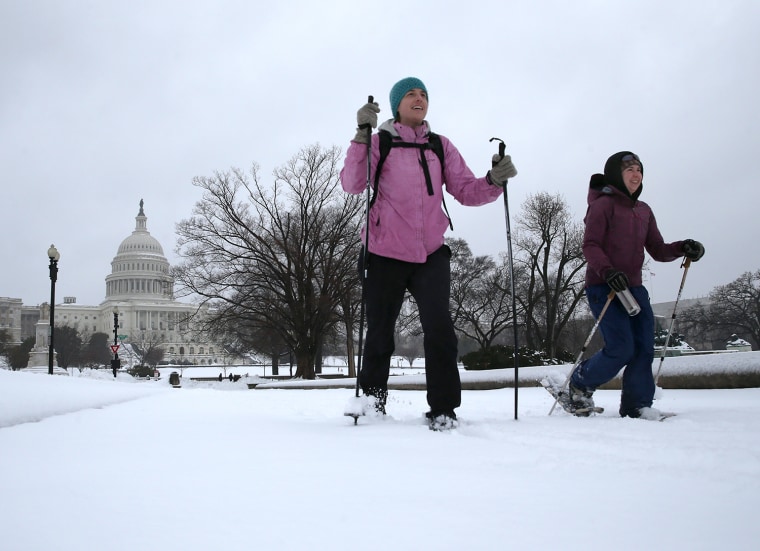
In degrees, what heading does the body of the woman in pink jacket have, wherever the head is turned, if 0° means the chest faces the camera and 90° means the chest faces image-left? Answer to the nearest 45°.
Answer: approximately 315°

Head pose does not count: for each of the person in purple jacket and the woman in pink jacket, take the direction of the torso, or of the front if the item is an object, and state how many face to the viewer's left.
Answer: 0

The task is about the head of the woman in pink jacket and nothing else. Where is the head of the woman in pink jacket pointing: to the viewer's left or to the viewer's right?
to the viewer's right

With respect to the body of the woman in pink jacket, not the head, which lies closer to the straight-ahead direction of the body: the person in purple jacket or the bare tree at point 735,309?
the person in purple jacket

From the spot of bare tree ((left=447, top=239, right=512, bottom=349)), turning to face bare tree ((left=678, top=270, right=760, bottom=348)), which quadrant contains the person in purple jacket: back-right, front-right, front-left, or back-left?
back-right

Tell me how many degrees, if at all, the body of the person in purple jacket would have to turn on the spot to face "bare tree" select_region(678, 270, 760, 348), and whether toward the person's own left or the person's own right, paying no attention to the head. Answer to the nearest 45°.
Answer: approximately 135° to the person's own left

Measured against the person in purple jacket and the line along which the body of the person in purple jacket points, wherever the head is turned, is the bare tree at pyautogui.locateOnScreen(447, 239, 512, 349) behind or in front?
behind

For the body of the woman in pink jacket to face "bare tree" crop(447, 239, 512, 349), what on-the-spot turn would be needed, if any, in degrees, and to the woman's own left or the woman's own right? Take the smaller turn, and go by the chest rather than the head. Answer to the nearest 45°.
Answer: approximately 135° to the woman's own left
